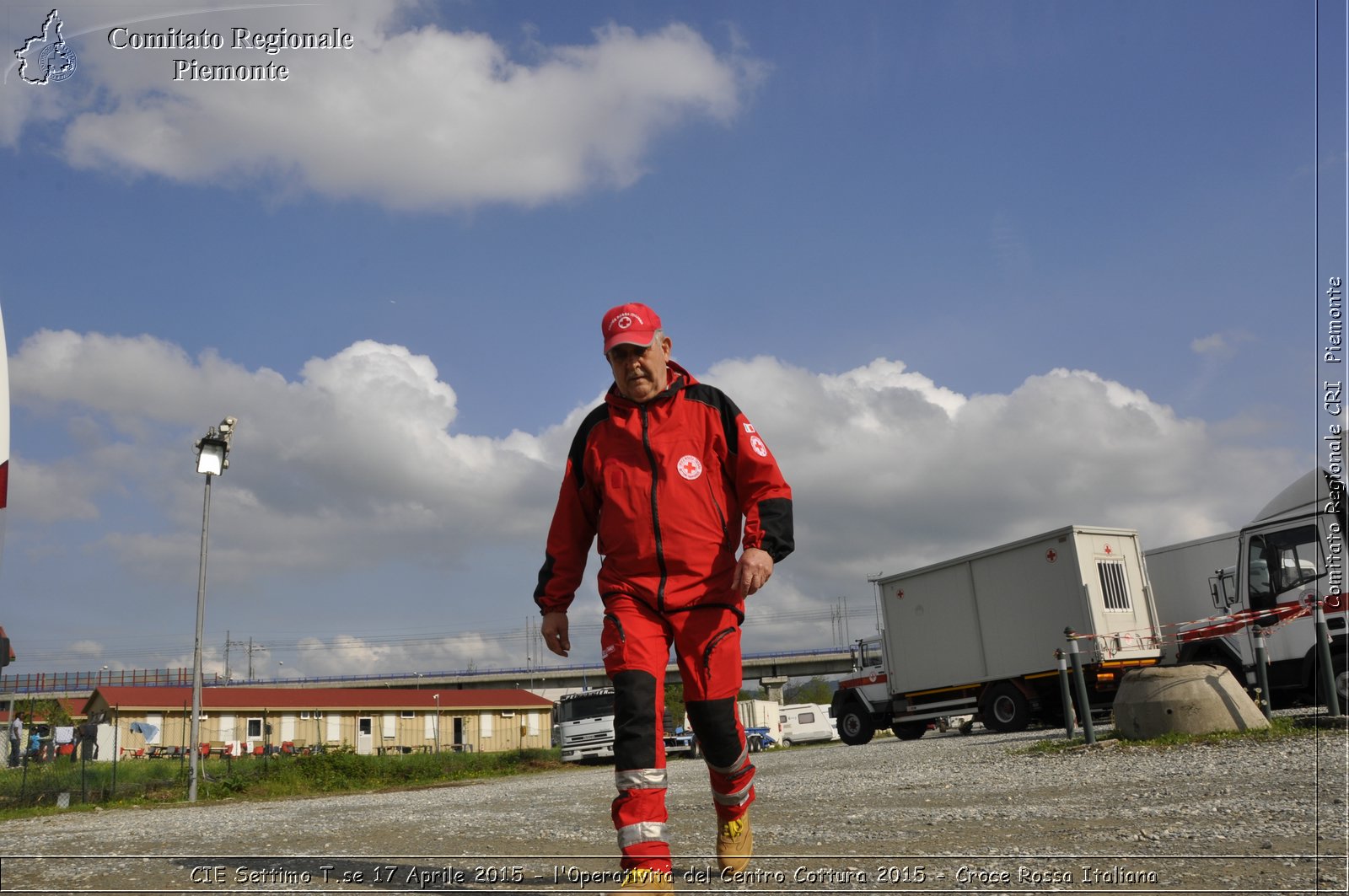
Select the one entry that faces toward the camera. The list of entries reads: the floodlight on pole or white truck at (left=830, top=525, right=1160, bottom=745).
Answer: the floodlight on pole

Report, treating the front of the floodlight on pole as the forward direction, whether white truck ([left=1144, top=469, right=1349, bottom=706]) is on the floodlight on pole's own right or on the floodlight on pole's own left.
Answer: on the floodlight on pole's own left

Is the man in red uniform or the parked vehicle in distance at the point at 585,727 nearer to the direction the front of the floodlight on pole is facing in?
the man in red uniform

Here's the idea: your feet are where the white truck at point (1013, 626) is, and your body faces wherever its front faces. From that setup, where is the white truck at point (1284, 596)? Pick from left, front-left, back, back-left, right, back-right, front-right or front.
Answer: back

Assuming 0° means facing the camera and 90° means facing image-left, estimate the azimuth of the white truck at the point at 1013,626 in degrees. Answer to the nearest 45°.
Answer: approximately 135°

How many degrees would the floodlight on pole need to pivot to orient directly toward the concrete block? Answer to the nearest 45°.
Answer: approximately 45° to its left

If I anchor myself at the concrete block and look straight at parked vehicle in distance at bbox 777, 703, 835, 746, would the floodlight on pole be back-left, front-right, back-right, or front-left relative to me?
front-left

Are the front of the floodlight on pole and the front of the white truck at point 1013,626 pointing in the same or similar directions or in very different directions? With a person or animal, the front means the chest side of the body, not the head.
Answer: very different directions

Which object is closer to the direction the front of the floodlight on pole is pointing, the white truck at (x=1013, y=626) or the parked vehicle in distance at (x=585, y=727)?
the white truck

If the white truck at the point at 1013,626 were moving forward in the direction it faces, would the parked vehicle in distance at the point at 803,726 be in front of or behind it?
in front

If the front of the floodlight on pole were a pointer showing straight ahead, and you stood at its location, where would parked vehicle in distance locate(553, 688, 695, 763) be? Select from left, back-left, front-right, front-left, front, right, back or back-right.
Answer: back-left

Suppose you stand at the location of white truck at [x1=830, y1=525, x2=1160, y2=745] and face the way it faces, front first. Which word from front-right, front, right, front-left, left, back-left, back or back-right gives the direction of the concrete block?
back-left

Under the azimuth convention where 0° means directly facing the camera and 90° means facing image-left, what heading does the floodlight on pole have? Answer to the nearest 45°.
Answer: approximately 0°

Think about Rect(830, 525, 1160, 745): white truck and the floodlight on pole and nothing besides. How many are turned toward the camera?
1

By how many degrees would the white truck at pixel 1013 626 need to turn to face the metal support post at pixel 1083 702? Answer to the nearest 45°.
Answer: approximately 135° to its left
